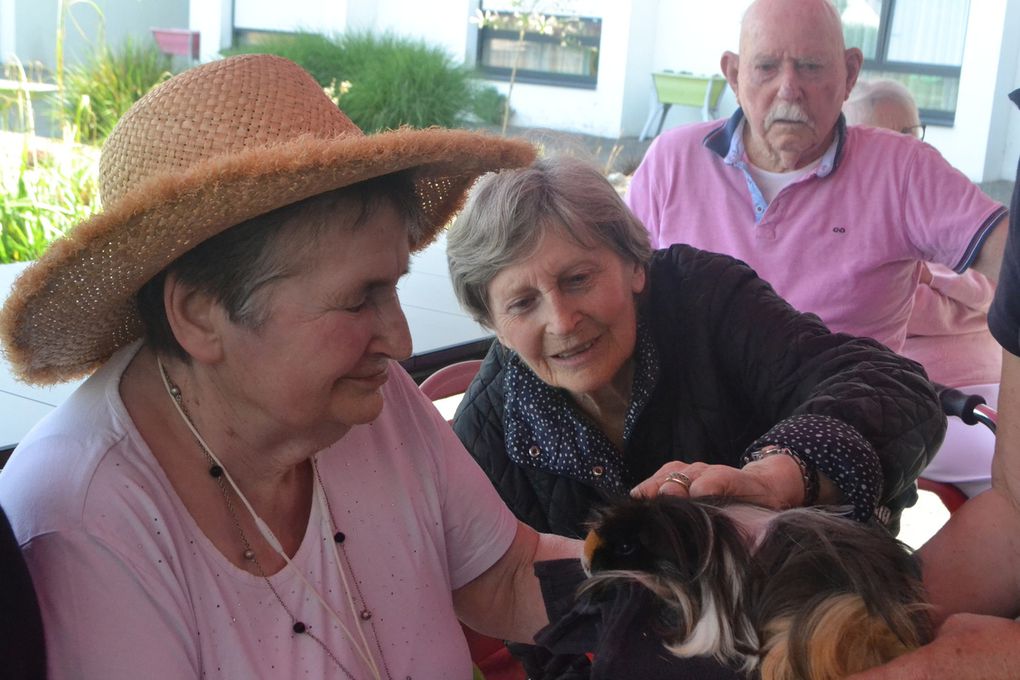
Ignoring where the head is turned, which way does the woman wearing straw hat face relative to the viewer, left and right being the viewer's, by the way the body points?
facing the viewer and to the right of the viewer

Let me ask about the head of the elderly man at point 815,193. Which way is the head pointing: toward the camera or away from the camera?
toward the camera

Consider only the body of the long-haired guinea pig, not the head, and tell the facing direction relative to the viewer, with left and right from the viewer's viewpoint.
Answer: facing to the left of the viewer

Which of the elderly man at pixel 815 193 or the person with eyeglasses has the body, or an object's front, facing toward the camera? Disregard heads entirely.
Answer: the elderly man

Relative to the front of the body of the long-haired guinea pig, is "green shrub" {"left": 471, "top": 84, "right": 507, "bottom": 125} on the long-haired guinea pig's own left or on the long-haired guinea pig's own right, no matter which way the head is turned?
on the long-haired guinea pig's own right

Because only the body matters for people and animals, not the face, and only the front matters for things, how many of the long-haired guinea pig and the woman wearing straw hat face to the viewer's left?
1

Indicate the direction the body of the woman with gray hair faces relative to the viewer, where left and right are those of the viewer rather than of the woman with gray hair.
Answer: facing the viewer and to the left of the viewer

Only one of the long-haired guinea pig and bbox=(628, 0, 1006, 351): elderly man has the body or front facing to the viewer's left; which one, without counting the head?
the long-haired guinea pig

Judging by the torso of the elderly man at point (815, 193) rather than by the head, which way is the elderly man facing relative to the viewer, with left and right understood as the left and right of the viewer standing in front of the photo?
facing the viewer
